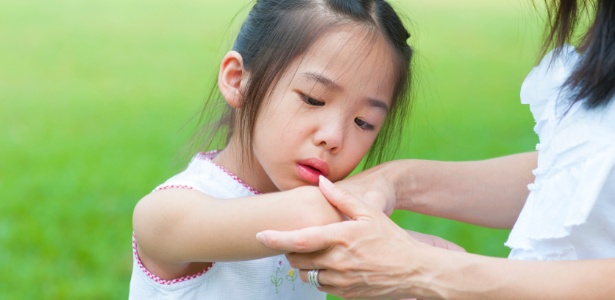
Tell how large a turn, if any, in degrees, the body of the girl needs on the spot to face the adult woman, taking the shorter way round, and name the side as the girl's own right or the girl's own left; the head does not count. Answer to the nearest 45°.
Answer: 0° — they already face them

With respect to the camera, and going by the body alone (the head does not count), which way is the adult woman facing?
to the viewer's left

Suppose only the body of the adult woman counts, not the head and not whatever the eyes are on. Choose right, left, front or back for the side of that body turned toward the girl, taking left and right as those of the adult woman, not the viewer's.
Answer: front

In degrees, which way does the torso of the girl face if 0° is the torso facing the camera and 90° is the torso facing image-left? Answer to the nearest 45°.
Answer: approximately 315°

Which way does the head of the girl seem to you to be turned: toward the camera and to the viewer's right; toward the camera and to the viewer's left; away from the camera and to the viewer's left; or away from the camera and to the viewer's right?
toward the camera and to the viewer's right

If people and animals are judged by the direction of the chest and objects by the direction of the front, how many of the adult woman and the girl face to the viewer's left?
1
